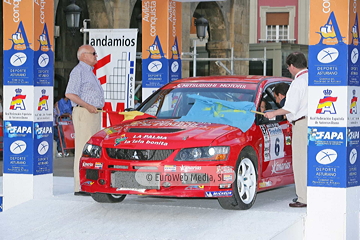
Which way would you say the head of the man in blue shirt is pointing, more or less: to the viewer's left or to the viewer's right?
to the viewer's right

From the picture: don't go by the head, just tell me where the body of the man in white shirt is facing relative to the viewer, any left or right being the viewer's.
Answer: facing to the left of the viewer

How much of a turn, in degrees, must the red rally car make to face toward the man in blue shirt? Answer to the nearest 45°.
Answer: approximately 90° to its right

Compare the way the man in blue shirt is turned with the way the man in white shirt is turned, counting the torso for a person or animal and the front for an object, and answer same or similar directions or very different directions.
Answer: very different directions

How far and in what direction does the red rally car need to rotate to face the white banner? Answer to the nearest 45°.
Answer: approximately 135° to its right

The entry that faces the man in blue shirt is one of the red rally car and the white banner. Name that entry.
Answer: the white banner

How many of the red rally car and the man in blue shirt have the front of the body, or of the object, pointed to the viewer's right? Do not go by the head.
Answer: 1

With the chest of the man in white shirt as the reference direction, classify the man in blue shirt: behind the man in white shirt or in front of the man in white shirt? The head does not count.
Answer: in front

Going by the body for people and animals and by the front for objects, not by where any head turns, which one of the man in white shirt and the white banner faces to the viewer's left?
the man in white shirt

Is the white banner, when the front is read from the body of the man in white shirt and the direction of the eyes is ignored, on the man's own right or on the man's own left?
on the man's own right

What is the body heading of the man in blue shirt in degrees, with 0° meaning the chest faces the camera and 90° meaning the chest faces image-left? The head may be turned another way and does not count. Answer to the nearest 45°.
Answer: approximately 270°

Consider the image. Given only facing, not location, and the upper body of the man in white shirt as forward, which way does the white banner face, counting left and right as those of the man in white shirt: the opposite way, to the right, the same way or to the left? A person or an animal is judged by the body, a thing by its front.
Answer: to the left

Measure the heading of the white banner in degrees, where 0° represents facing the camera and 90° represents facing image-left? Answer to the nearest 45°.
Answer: approximately 0°

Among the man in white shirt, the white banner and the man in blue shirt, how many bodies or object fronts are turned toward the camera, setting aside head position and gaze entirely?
1

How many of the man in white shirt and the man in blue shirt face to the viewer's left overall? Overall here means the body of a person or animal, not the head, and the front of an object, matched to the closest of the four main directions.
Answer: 1
